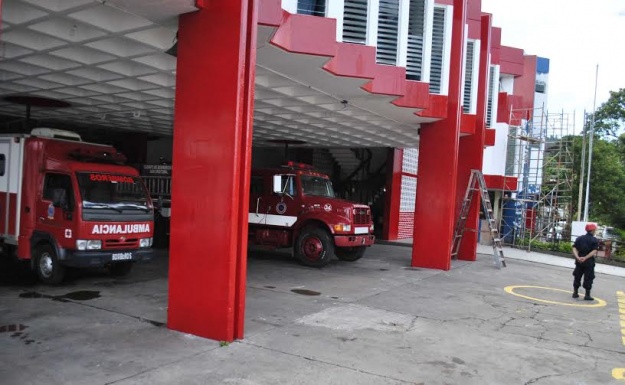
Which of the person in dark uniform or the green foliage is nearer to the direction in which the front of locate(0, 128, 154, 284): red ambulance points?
the person in dark uniform

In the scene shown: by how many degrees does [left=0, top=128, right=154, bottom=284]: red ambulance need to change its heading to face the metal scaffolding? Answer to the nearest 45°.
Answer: approximately 45° to its left

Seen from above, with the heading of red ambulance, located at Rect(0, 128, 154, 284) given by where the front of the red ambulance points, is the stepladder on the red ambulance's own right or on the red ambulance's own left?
on the red ambulance's own left

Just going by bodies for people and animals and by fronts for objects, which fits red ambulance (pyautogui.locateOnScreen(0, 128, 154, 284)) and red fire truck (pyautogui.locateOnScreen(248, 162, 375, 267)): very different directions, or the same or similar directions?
same or similar directions

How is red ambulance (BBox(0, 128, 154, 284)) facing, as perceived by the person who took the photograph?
facing the viewer and to the right of the viewer

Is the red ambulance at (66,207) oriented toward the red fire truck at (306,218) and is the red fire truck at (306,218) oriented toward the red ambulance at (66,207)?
no

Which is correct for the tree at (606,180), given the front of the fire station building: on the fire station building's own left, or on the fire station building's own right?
on the fire station building's own left

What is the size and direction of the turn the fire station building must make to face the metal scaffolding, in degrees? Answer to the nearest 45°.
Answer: approximately 90° to its left

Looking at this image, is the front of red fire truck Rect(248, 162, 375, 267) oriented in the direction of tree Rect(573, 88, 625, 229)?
no

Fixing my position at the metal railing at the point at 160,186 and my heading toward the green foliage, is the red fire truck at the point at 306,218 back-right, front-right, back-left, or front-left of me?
front-right

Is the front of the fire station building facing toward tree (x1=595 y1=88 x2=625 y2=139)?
no

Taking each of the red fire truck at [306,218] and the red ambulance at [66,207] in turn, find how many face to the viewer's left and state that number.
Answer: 0

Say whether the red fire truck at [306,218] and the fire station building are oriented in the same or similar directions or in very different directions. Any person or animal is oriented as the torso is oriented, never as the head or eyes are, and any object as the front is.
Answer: same or similar directions

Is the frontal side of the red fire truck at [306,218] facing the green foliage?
no

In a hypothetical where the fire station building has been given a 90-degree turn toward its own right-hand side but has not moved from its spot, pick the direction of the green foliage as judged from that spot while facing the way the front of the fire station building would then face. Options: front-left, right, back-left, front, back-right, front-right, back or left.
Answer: back

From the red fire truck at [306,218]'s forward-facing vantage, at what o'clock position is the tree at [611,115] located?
The tree is roughly at 9 o'clock from the red fire truck.
